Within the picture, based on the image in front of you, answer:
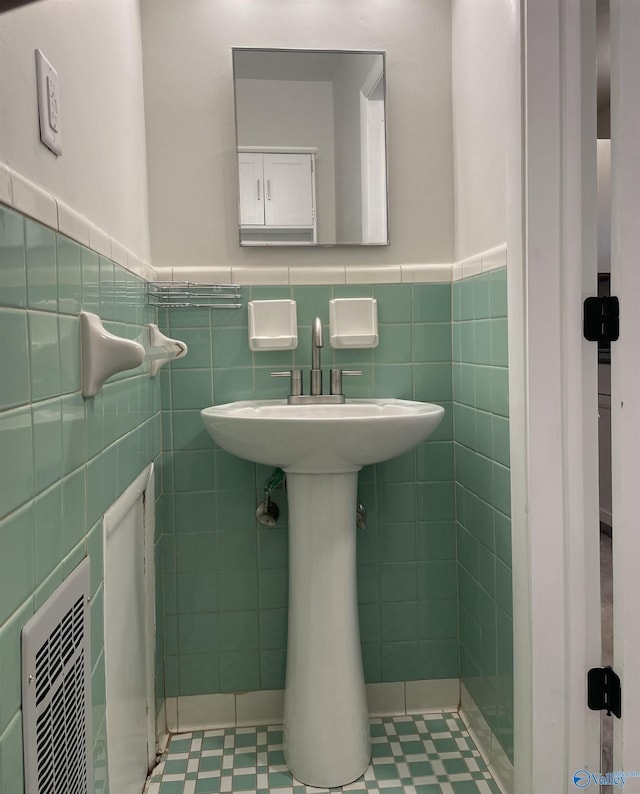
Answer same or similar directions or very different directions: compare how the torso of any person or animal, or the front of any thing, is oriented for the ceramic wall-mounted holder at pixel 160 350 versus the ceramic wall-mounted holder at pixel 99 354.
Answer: same or similar directions

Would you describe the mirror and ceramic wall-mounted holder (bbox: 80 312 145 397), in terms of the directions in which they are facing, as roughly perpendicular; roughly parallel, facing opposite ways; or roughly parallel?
roughly perpendicular

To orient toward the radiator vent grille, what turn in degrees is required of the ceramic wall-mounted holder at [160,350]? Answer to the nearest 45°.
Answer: approximately 90° to its right

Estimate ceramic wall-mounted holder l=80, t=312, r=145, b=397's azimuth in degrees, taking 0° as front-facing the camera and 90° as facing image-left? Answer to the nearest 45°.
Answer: approximately 270°

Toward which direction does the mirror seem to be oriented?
toward the camera

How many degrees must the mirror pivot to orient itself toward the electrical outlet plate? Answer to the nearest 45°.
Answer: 0° — it already faces it

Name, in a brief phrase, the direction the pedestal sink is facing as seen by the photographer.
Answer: facing the viewer

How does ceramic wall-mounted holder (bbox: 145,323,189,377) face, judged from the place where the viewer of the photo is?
facing to the right of the viewer
